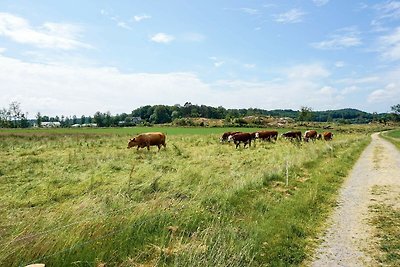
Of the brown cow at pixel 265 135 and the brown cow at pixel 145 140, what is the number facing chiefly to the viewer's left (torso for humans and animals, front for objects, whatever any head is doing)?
2

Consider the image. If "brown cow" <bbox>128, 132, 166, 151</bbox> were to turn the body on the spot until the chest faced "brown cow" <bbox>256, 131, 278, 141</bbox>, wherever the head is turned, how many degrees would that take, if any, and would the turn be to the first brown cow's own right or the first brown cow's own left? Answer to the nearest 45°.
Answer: approximately 135° to the first brown cow's own right

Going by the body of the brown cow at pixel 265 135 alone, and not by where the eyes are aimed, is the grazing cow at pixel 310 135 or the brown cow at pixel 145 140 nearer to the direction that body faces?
the brown cow

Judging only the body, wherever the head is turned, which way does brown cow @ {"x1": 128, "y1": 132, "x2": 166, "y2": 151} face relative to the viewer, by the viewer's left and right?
facing to the left of the viewer

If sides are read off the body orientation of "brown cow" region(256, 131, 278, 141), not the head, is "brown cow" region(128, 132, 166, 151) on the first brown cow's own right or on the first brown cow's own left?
on the first brown cow's own left

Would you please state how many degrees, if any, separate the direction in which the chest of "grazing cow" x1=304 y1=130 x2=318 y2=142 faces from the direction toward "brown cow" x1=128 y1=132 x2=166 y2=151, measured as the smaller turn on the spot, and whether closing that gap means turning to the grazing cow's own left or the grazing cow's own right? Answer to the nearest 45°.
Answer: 0° — it already faces it

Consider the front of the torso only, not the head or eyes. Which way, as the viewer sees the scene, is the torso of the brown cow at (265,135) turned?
to the viewer's left

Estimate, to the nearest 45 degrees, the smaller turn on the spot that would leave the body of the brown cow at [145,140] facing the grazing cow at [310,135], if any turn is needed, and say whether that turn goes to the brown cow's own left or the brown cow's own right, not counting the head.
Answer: approximately 135° to the brown cow's own right

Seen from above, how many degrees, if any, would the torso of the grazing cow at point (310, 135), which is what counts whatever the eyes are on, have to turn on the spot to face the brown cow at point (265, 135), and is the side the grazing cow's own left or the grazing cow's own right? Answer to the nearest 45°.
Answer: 0° — it already faces it
